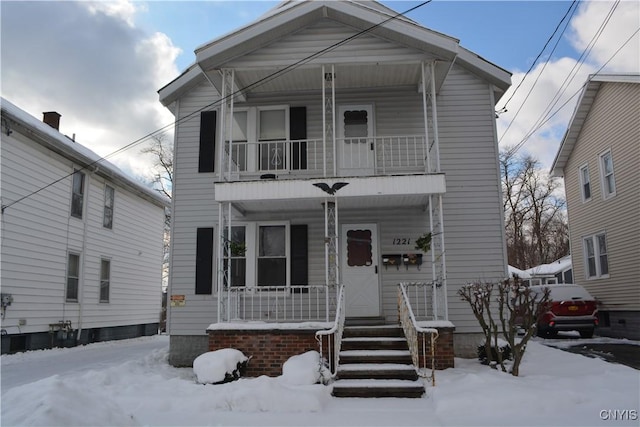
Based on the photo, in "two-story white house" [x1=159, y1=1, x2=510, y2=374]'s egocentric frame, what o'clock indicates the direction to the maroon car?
The maroon car is roughly at 8 o'clock from the two-story white house.

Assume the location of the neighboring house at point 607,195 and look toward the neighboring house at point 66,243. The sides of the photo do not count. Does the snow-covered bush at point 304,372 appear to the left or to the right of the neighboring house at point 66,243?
left

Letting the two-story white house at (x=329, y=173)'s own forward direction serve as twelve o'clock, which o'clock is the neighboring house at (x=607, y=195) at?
The neighboring house is roughly at 8 o'clock from the two-story white house.

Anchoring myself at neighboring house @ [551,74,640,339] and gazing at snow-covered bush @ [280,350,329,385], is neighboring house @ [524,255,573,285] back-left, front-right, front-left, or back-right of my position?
back-right

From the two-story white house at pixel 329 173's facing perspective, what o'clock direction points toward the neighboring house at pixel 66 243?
The neighboring house is roughly at 4 o'clock from the two-story white house.

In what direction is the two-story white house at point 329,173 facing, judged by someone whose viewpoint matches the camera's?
facing the viewer

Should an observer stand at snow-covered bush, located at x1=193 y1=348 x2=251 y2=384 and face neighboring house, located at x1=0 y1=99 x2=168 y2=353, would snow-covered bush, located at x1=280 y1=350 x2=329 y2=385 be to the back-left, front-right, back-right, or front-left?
back-right

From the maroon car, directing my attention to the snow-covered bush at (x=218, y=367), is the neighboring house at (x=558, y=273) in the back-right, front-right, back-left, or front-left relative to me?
back-right

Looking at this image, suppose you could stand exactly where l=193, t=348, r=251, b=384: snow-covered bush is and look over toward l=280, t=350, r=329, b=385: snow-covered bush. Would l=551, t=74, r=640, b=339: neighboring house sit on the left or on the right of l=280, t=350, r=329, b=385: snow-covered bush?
left
